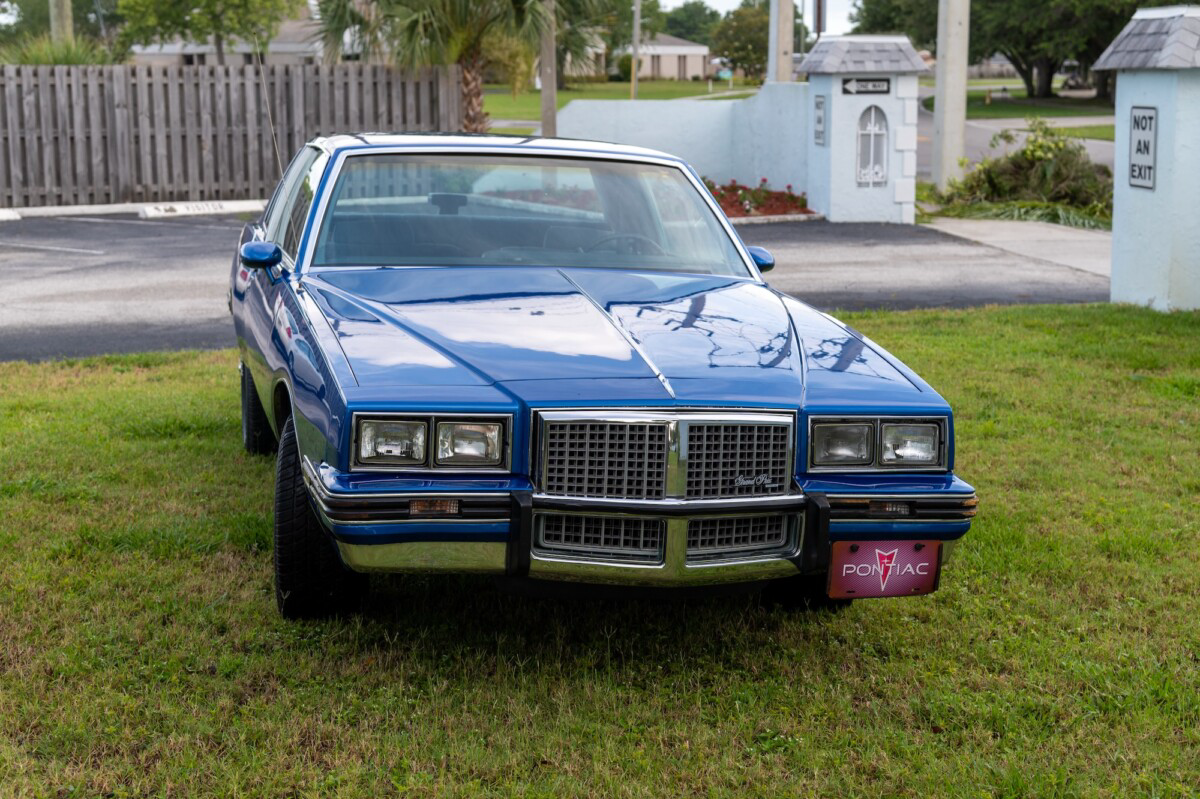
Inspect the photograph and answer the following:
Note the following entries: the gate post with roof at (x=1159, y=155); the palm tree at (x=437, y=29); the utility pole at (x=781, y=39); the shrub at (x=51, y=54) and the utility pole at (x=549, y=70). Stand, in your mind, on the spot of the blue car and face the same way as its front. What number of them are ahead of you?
0

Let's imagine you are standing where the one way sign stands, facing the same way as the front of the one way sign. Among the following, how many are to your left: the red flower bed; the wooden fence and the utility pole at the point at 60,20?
0

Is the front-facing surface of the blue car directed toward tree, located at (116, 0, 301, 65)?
no

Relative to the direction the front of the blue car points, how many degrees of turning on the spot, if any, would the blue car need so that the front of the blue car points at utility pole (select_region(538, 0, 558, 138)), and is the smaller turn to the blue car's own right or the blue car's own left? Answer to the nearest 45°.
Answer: approximately 180°

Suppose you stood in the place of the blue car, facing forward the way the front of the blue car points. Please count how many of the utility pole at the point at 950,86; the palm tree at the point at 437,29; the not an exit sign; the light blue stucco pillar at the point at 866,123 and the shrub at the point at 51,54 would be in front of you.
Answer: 0

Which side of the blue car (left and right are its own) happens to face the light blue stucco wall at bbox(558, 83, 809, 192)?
back

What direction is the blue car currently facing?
toward the camera

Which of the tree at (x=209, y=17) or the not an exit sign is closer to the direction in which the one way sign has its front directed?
the not an exit sign

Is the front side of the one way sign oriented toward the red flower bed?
no

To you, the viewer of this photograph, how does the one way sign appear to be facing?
facing the viewer

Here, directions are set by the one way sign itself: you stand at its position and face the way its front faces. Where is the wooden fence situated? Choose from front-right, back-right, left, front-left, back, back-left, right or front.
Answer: right

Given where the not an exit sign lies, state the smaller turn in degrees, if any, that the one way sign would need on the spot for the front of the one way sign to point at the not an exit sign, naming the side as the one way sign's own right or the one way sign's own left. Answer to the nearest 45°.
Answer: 0° — it already faces it

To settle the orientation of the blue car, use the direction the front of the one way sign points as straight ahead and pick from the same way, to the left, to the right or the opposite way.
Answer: the same way

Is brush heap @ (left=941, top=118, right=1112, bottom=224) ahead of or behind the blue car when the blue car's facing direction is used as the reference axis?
behind
